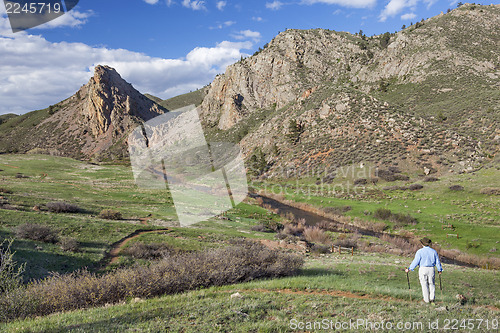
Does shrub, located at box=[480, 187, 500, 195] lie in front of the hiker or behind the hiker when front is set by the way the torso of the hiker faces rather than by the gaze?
in front

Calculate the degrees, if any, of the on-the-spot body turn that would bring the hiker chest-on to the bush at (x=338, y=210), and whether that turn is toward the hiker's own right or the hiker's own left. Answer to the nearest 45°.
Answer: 0° — they already face it

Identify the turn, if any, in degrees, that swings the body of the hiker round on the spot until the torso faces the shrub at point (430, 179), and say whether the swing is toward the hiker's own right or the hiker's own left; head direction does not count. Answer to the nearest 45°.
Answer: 0° — they already face it

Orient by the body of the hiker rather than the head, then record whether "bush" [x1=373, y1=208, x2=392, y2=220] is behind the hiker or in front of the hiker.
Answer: in front

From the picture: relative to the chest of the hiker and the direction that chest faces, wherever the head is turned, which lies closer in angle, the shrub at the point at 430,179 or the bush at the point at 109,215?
the shrub

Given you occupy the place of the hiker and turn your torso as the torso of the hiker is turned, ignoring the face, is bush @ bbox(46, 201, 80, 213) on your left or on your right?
on your left

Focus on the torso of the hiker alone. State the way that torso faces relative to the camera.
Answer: away from the camera

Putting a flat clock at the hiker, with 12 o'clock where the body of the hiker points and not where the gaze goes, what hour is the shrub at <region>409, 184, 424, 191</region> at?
The shrub is roughly at 12 o'clock from the hiker.
